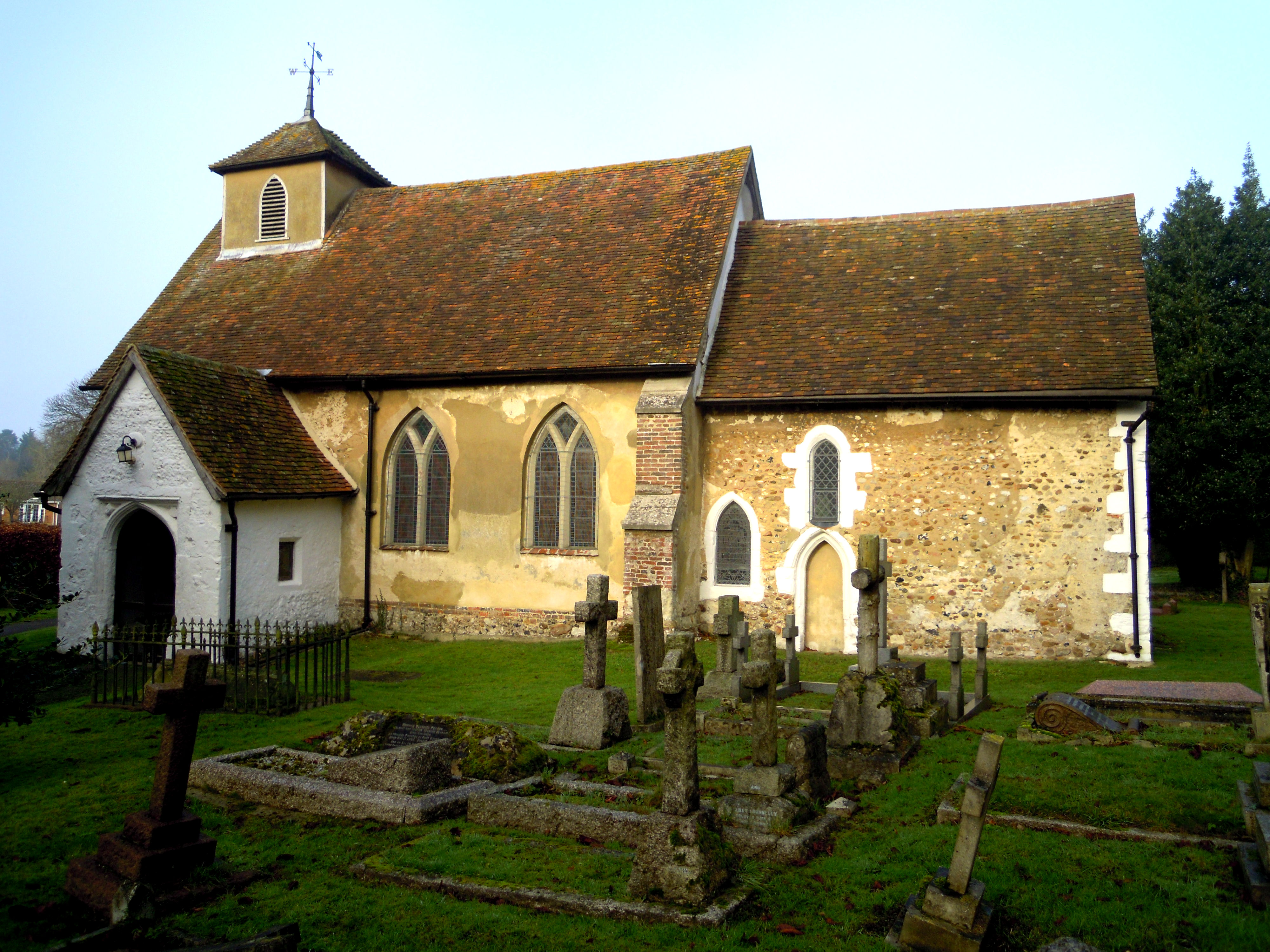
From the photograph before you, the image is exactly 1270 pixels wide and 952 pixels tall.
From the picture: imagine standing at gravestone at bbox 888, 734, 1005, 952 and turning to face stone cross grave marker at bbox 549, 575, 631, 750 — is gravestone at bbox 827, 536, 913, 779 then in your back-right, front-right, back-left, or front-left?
front-right

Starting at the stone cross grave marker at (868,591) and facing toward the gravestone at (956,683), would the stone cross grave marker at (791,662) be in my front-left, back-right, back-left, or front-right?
front-left

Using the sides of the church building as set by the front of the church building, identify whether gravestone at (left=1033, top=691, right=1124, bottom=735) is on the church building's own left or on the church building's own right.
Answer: on the church building's own left

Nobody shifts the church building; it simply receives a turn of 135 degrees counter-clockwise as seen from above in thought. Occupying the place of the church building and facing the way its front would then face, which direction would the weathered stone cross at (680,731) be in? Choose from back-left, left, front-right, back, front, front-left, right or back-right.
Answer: right

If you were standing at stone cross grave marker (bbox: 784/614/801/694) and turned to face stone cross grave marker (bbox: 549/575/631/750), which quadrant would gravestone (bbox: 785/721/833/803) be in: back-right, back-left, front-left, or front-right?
front-left

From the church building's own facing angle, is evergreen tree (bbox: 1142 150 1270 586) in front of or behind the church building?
behind

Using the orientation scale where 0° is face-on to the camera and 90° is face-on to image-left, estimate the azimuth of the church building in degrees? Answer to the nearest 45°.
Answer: approximately 45°

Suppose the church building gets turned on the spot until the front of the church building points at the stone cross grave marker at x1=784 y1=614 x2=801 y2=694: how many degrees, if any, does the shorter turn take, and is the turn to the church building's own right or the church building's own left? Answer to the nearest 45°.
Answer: approximately 45° to the church building's own left

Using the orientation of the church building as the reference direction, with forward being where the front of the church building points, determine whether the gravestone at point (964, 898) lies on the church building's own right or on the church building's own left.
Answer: on the church building's own left

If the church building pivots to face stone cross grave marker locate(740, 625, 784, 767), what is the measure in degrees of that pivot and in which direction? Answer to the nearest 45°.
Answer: approximately 45° to its left
